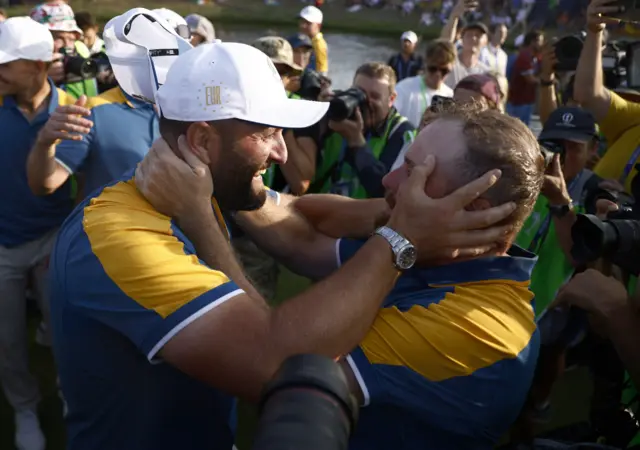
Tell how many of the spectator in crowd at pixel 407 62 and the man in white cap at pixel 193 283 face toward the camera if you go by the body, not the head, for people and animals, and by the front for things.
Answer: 1

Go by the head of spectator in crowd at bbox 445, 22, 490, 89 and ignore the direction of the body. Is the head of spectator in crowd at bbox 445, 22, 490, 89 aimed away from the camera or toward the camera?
toward the camera

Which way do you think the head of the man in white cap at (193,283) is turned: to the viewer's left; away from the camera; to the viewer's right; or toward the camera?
to the viewer's right

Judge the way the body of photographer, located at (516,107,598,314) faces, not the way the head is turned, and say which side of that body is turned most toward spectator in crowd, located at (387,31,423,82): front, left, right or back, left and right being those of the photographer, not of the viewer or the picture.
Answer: right

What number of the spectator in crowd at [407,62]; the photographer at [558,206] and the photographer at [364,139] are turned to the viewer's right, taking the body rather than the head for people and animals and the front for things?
0

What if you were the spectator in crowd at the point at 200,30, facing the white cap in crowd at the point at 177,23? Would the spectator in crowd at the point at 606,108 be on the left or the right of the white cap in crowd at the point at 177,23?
left

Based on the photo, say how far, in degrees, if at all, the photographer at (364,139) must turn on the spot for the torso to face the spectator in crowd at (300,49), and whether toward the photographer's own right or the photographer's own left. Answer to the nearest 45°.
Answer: approximately 135° to the photographer's own right

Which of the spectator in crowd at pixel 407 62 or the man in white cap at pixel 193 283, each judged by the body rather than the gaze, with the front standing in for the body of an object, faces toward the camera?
the spectator in crowd

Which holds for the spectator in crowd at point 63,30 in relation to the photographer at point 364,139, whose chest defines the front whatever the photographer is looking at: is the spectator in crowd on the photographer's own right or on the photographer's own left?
on the photographer's own right

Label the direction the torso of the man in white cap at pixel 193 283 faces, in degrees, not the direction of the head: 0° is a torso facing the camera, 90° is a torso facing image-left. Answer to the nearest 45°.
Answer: approximately 270°

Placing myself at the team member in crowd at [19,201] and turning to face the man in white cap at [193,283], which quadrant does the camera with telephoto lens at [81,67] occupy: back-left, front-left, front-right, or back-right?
back-left

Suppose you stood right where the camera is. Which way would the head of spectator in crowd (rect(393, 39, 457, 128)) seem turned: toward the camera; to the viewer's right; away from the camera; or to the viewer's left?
toward the camera

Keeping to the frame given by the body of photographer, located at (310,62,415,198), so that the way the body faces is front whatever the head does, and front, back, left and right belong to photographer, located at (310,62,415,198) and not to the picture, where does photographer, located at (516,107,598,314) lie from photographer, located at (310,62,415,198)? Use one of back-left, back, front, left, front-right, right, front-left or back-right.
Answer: left

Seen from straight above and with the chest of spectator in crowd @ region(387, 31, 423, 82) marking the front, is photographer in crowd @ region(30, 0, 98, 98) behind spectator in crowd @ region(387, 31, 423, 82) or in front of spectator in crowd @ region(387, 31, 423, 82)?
in front

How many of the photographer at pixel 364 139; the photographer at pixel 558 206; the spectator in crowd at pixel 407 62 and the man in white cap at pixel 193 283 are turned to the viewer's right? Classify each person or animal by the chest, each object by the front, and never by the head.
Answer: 1

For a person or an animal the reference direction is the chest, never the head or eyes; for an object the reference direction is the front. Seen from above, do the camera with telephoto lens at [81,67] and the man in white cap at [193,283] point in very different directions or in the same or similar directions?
same or similar directions

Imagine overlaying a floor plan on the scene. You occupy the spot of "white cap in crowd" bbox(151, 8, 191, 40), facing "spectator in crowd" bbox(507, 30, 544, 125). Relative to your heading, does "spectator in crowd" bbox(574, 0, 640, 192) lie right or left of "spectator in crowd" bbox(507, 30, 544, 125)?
right

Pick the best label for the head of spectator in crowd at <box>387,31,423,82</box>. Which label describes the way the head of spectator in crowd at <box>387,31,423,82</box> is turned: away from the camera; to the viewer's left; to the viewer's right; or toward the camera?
toward the camera

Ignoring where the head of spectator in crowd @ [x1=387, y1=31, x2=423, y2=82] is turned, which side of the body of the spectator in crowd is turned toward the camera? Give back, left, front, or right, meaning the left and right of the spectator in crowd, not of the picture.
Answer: front
